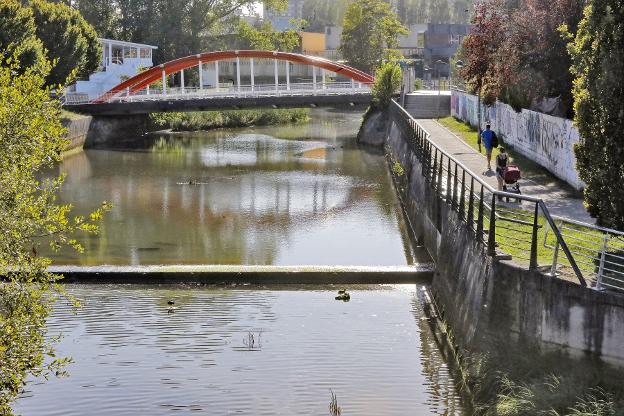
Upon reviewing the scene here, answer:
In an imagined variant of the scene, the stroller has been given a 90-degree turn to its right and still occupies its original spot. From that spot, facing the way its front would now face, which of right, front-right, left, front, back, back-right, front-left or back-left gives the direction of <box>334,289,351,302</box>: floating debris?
front

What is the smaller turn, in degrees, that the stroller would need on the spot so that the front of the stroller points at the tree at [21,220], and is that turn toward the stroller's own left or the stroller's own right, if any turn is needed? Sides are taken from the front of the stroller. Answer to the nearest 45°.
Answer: approximately 90° to the stroller's own right

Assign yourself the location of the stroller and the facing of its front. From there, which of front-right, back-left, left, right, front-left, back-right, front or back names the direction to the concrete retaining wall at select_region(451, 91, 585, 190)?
back-left

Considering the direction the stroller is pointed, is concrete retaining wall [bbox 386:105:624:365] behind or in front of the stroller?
in front

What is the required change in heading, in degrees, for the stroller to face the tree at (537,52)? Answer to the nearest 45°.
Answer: approximately 135° to its left

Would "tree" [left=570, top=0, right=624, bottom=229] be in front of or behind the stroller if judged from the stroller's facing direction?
in front

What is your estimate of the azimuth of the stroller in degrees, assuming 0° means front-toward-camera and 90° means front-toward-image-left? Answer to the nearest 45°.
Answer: approximately 315°

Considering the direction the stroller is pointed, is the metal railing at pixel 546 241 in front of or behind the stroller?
in front
